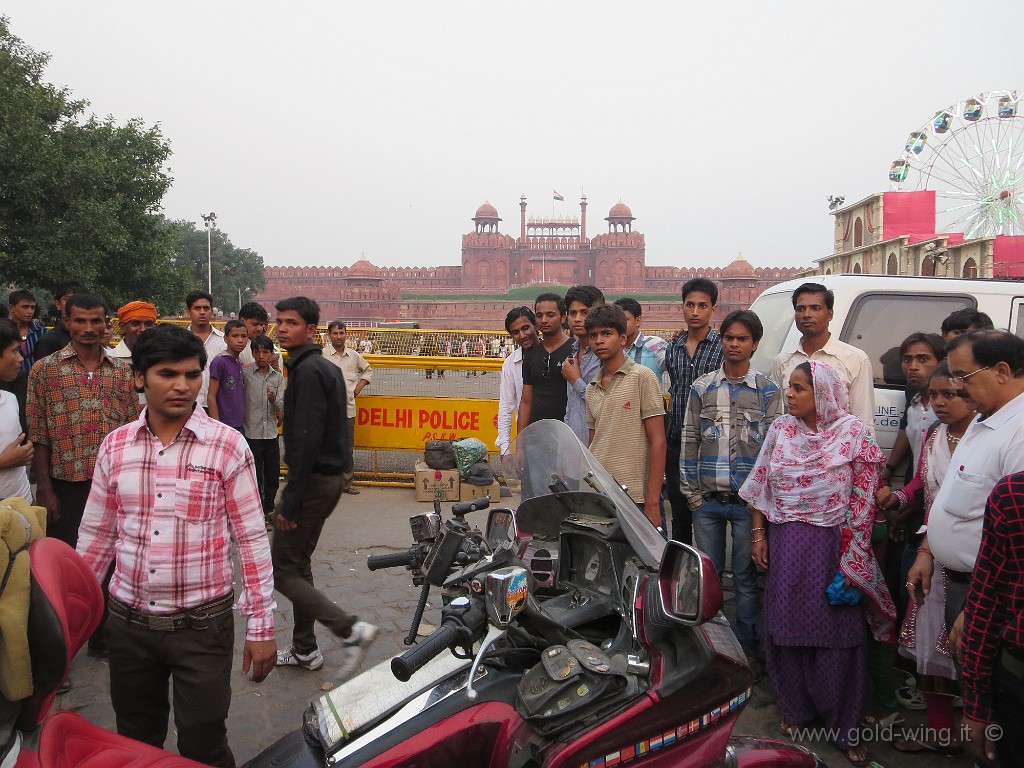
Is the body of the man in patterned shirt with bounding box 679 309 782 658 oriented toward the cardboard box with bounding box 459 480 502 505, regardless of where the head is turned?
no

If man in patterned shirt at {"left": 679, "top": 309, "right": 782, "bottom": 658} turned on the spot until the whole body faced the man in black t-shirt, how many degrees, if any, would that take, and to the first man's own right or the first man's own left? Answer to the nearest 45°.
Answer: approximately 135° to the first man's own right

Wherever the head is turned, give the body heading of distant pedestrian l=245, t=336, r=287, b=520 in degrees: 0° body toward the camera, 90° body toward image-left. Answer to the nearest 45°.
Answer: approximately 0°

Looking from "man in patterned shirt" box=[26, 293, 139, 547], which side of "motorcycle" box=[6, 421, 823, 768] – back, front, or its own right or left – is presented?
left

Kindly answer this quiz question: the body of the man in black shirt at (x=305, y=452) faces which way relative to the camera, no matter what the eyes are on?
to the viewer's left

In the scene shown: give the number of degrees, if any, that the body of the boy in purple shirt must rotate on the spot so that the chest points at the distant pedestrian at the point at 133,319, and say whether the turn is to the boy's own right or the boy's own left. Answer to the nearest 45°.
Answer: approximately 90° to the boy's own right

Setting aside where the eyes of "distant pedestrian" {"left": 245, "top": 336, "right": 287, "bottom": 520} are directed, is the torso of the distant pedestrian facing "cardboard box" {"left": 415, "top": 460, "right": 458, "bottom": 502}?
no

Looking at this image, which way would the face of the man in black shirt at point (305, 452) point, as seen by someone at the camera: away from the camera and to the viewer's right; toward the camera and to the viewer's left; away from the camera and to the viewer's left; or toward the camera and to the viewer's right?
toward the camera and to the viewer's left

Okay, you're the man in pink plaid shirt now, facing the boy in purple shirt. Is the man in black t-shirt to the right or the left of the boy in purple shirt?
right

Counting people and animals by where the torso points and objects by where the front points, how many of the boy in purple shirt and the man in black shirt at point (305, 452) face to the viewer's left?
1

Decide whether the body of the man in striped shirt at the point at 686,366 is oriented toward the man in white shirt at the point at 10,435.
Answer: no

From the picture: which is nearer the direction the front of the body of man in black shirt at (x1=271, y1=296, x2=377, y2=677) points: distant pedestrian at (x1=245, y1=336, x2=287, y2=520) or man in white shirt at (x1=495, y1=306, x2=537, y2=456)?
the distant pedestrian

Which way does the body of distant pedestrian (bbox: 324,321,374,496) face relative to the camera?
toward the camera

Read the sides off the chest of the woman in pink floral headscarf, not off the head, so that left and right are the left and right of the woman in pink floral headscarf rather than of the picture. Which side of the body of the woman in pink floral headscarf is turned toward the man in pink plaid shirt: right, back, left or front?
front

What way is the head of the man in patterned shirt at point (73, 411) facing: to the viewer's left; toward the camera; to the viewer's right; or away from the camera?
toward the camera

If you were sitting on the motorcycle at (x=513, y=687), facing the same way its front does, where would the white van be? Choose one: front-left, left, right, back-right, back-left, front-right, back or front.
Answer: front

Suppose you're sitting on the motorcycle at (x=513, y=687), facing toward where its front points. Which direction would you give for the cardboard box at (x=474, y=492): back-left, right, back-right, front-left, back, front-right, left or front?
front-left

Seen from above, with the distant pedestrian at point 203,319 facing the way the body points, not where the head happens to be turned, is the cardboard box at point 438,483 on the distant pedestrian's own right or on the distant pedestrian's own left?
on the distant pedestrian's own left

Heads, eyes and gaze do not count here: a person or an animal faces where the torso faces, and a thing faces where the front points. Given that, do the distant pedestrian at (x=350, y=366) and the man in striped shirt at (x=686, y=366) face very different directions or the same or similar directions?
same or similar directions

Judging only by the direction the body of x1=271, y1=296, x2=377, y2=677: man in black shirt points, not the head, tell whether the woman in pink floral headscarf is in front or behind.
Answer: behind
